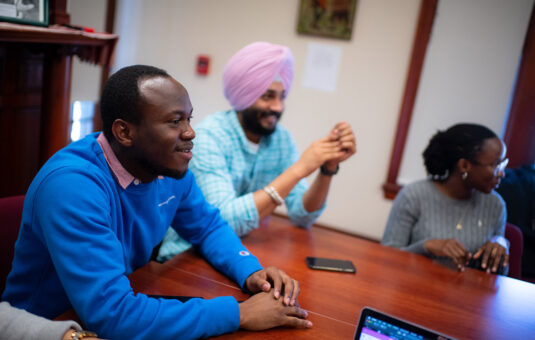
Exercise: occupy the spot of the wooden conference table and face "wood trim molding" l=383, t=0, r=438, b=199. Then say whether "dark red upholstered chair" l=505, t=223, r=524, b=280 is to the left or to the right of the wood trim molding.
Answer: right

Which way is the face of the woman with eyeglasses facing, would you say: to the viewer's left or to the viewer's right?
to the viewer's right

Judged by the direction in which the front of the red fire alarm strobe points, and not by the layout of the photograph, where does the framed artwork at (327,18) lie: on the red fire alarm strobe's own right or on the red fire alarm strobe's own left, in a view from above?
on the red fire alarm strobe's own left

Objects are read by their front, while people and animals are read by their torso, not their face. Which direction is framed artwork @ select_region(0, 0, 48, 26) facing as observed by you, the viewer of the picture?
facing the viewer and to the right of the viewer

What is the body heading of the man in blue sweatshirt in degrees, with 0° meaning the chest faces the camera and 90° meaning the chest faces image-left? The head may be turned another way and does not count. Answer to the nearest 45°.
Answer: approximately 315°

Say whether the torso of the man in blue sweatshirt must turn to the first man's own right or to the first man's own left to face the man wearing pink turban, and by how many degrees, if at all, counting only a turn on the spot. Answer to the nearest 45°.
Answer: approximately 90° to the first man's own left

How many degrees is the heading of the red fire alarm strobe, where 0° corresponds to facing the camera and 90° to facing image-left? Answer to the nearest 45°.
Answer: approximately 0°

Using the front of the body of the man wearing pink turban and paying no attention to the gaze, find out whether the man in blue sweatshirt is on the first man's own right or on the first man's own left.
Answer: on the first man's own right

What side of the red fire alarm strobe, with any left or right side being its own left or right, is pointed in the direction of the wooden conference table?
front
